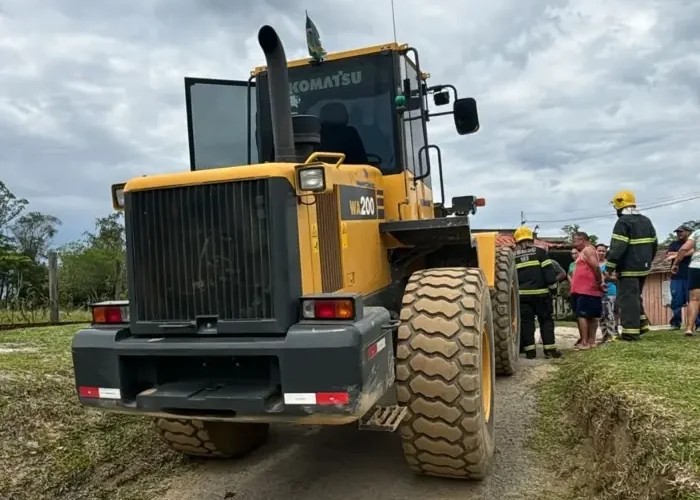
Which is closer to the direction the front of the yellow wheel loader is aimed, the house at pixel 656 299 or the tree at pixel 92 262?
the house

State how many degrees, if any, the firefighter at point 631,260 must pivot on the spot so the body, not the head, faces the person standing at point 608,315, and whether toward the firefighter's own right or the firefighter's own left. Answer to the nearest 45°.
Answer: approximately 45° to the firefighter's own right

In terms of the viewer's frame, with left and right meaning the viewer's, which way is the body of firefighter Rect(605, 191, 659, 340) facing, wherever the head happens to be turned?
facing away from the viewer and to the left of the viewer

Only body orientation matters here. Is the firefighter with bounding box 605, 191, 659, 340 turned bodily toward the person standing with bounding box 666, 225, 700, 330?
no

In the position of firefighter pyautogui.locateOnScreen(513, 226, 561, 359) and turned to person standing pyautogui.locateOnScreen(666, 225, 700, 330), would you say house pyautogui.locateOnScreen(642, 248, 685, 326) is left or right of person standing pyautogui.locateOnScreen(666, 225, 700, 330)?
left

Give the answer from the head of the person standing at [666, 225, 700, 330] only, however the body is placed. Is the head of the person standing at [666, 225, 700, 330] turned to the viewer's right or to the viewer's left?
to the viewer's left

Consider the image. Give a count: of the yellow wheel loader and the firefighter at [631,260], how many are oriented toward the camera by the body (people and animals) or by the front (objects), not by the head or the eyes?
0

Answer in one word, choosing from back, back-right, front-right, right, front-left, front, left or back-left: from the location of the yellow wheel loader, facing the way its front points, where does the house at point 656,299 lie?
front

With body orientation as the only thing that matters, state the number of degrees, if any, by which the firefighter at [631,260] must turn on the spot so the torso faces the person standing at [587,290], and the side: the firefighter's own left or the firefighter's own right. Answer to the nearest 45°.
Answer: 0° — they already face them

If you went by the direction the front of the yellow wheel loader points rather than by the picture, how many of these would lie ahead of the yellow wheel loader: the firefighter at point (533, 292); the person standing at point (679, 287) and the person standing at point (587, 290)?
3

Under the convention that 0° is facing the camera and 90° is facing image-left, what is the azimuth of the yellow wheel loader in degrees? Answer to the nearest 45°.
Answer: approximately 225°
